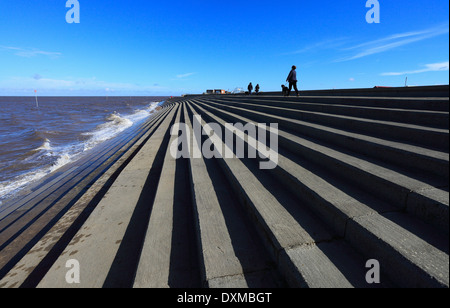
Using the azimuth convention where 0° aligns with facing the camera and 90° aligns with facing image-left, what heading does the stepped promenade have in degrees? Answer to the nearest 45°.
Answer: approximately 90°
